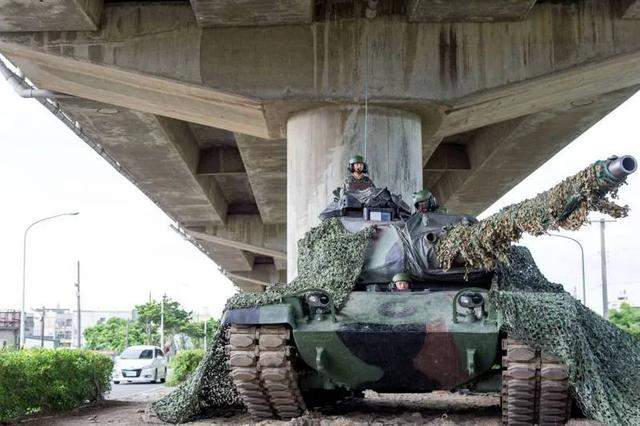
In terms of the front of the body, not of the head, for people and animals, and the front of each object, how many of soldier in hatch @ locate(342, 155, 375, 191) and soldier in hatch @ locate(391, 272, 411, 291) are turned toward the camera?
2

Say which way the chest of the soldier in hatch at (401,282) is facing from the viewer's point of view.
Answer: toward the camera

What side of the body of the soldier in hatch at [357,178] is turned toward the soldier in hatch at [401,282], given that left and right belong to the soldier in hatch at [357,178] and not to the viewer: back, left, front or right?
front

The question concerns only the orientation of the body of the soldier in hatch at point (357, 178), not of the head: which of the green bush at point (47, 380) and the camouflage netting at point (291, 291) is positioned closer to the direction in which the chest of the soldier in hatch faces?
the camouflage netting

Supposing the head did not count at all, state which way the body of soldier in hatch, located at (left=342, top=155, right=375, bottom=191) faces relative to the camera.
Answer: toward the camera

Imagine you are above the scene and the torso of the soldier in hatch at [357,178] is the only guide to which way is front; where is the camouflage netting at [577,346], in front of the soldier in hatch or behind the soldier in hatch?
in front

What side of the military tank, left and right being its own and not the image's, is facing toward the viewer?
front

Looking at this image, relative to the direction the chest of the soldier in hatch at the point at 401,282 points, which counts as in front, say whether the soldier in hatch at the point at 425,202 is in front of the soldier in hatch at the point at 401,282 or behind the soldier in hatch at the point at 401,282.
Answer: behind
